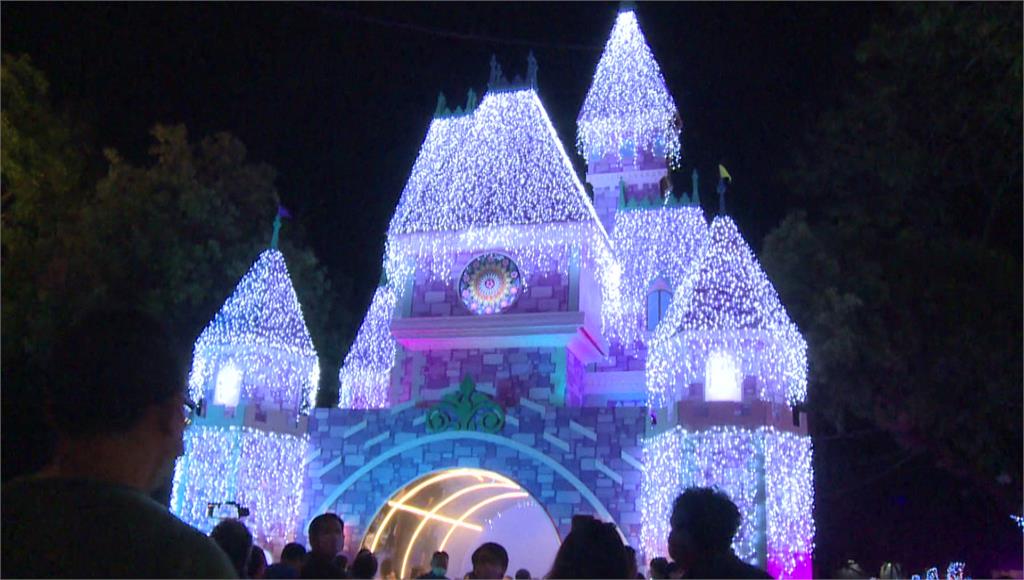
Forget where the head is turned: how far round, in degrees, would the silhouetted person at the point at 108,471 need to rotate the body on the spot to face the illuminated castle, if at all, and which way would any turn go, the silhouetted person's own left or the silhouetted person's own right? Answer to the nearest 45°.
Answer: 0° — they already face it

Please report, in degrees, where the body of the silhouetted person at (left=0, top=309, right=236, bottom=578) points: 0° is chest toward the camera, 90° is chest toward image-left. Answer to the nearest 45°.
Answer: approximately 225°

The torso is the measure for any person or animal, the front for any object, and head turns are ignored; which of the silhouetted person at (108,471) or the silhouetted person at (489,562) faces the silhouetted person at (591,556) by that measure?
the silhouetted person at (108,471)

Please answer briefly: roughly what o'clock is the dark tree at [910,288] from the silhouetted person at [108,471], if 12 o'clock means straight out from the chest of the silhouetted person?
The dark tree is roughly at 12 o'clock from the silhouetted person.

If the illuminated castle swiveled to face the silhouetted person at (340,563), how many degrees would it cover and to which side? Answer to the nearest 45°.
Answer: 0° — it already faces them

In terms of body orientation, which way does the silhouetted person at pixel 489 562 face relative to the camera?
away from the camera

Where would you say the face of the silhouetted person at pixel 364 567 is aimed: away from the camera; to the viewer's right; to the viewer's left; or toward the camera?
away from the camera

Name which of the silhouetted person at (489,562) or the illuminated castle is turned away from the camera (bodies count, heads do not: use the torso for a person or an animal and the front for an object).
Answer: the silhouetted person

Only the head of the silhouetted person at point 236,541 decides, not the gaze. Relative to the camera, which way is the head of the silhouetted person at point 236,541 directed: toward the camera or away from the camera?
away from the camera

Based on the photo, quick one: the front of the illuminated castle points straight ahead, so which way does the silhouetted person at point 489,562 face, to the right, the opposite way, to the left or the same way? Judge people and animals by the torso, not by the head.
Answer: the opposite way
